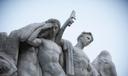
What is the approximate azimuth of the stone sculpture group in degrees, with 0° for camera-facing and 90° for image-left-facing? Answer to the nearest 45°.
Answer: approximately 315°
